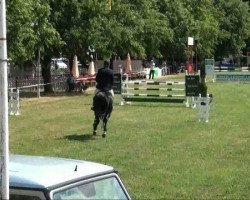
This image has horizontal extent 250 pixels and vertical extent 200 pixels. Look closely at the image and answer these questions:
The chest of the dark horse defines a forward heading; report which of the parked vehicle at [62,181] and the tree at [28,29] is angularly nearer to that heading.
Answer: the tree

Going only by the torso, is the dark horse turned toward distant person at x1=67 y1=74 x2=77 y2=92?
yes

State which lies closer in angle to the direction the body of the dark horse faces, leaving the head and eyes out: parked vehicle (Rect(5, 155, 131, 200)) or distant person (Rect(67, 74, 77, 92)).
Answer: the distant person

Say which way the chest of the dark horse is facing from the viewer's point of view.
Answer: away from the camera

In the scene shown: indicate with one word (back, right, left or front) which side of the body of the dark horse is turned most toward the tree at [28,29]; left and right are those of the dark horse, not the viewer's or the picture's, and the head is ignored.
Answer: front

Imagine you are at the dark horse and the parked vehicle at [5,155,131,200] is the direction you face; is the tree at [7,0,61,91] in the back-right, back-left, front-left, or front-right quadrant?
back-right

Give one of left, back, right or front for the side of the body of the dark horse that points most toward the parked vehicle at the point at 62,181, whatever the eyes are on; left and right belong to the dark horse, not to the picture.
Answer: back

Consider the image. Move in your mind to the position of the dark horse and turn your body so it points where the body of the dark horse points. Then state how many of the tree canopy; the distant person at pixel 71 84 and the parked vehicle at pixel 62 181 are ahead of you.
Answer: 2

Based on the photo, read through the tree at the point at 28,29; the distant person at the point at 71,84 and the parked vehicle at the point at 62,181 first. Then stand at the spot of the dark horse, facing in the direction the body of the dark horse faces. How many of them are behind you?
1

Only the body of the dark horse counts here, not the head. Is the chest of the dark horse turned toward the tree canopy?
yes

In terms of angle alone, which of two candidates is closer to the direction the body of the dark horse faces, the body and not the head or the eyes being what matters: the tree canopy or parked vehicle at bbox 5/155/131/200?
the tree canopy
